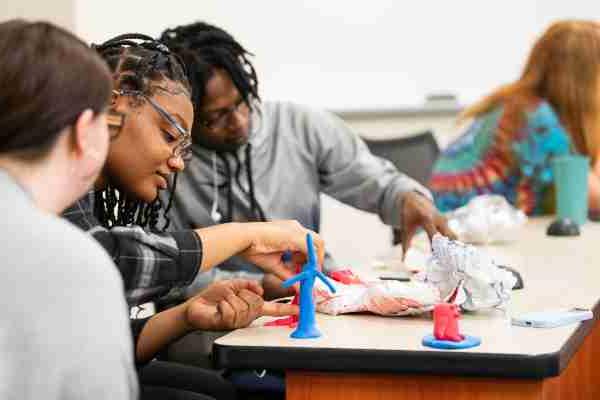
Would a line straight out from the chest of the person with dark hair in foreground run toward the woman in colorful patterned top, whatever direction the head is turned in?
yes

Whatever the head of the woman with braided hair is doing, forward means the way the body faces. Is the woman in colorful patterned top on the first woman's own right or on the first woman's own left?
on the first woman's own left

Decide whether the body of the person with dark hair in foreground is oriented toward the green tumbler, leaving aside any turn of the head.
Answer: yes

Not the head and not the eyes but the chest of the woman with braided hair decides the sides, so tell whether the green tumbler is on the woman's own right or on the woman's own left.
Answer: on the woman's own left

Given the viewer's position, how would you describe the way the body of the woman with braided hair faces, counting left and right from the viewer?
facing to the right of the viewer

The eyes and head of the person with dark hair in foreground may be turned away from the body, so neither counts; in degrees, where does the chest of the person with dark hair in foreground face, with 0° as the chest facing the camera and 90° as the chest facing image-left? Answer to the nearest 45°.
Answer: approximately 225°

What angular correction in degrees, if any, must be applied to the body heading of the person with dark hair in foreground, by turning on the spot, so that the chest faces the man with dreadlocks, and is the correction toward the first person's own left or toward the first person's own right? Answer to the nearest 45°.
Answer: approximately 45° to the first person's own left

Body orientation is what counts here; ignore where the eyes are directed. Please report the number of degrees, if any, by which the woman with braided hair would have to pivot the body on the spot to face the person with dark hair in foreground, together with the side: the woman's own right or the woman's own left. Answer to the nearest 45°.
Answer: approximately 90° to the woman's own right

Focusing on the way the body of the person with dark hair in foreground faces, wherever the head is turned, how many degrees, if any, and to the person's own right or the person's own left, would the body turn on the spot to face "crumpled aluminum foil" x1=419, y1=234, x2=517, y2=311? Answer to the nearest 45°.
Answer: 0° — they already face it

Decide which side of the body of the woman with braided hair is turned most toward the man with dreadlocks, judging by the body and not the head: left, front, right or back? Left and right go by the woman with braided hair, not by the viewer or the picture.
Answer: left
